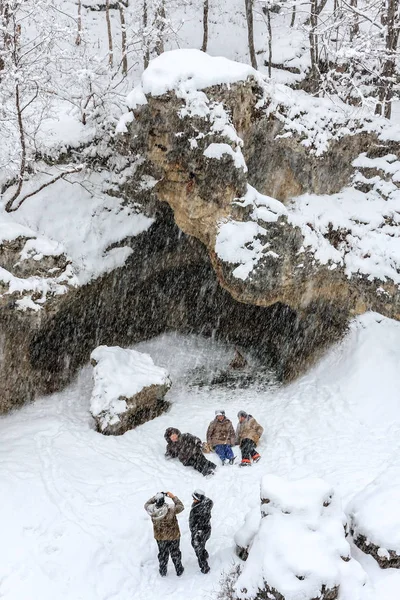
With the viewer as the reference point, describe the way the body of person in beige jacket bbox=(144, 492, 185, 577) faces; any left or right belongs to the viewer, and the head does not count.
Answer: facing away from the viewer

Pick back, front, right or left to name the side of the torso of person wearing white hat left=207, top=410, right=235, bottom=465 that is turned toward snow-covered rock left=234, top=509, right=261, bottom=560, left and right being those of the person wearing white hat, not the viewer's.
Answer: front

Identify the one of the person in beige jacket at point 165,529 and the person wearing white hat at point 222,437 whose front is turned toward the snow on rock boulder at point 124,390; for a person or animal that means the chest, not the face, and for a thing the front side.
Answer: the person in beige jacket

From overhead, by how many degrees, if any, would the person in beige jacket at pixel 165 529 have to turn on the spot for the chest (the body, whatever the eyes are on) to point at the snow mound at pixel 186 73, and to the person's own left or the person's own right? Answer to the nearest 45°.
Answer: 0° — they already face it

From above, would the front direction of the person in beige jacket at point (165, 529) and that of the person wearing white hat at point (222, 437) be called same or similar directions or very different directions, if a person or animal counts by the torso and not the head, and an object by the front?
very different directions

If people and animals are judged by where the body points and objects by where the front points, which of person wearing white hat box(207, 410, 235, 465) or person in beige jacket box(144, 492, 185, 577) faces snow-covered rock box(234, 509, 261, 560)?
the person wearing white hat

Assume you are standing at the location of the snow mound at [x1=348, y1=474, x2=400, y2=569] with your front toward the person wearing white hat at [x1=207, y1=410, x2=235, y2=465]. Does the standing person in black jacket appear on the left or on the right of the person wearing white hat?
left

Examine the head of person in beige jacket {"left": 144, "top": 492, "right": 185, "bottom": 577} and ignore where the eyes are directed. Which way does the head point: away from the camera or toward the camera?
away from the camera

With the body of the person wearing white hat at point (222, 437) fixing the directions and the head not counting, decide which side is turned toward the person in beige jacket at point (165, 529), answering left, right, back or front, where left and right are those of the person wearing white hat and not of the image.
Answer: front

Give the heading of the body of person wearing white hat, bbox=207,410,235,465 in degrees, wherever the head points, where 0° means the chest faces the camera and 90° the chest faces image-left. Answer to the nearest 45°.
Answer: approximately 0°

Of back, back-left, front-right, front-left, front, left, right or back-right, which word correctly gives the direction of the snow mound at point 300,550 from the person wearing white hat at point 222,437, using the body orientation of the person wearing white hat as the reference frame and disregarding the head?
front

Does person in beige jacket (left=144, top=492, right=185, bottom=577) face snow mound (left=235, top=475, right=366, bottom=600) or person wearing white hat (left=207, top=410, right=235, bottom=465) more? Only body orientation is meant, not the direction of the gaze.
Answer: the person wearing white hat

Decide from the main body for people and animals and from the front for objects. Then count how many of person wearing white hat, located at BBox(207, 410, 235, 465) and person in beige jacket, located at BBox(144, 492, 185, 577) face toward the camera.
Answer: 1
